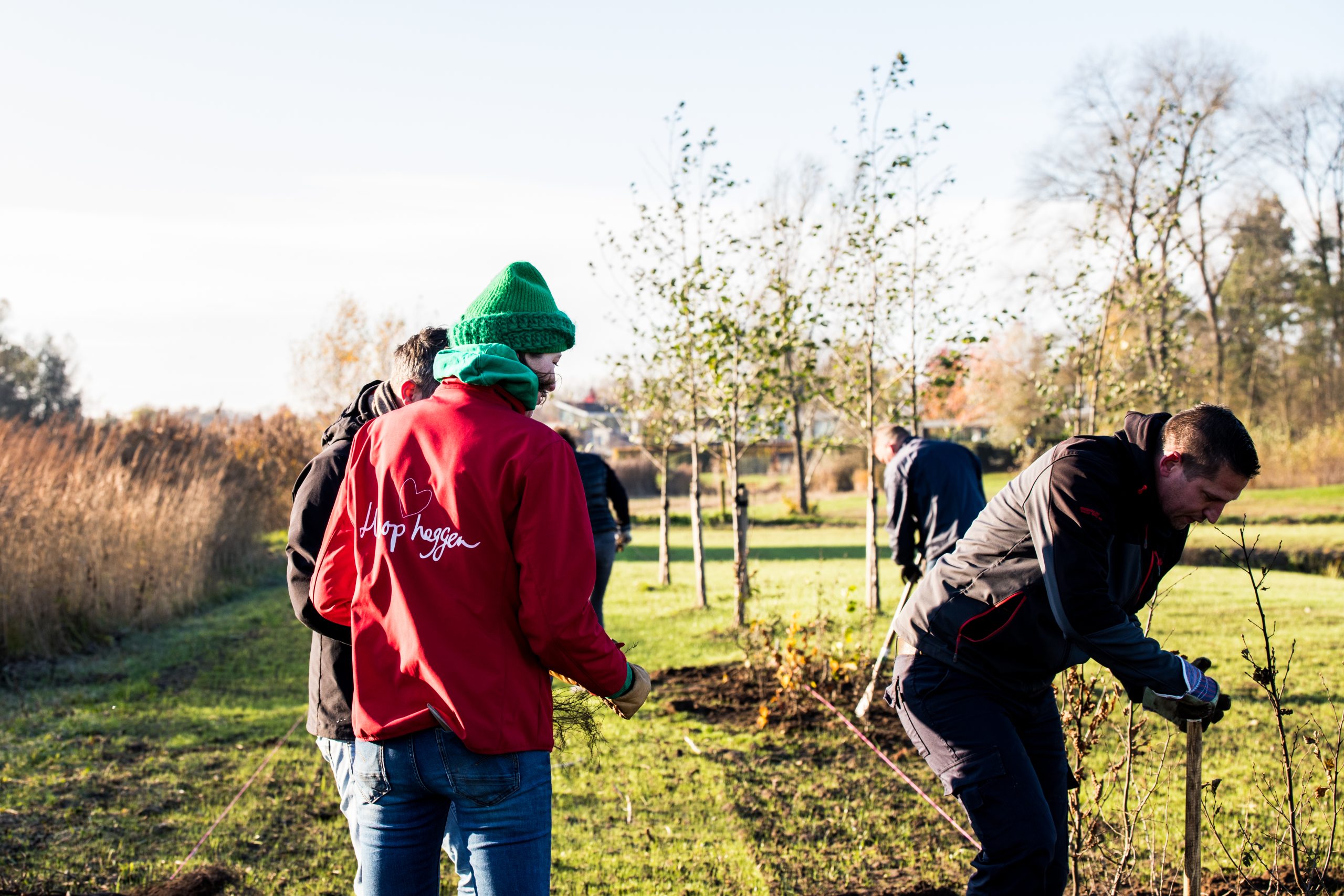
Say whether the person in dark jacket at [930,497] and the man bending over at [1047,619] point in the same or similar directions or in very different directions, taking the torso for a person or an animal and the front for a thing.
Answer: very different directions

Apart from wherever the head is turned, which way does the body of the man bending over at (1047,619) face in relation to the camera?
to the viewer's right

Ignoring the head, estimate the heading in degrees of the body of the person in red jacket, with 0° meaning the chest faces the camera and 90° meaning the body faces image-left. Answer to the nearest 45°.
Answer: approximately 225°

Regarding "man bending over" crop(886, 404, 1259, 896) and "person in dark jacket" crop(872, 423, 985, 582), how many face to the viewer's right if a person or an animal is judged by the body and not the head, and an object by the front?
1

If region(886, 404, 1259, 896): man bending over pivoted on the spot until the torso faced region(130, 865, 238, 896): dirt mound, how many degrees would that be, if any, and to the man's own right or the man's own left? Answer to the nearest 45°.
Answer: approximately 180°

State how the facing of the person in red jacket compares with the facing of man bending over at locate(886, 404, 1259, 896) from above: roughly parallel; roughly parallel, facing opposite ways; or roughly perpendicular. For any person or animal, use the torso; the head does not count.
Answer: roughly perpendicular
